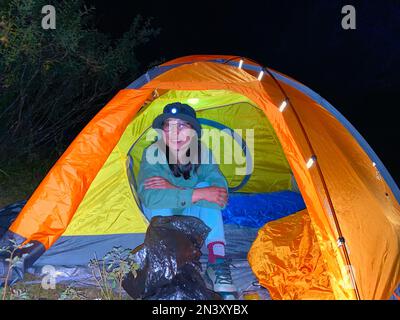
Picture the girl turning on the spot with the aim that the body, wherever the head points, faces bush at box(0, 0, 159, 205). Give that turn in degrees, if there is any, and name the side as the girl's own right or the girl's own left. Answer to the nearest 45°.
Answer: approximately 135° to the girl's own right

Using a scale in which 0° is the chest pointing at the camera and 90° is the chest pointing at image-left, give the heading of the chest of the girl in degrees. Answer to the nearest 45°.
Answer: approximately 0°

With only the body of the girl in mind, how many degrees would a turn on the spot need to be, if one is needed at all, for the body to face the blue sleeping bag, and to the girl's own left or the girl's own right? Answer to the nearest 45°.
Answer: approximately 135° to the girl's own left
